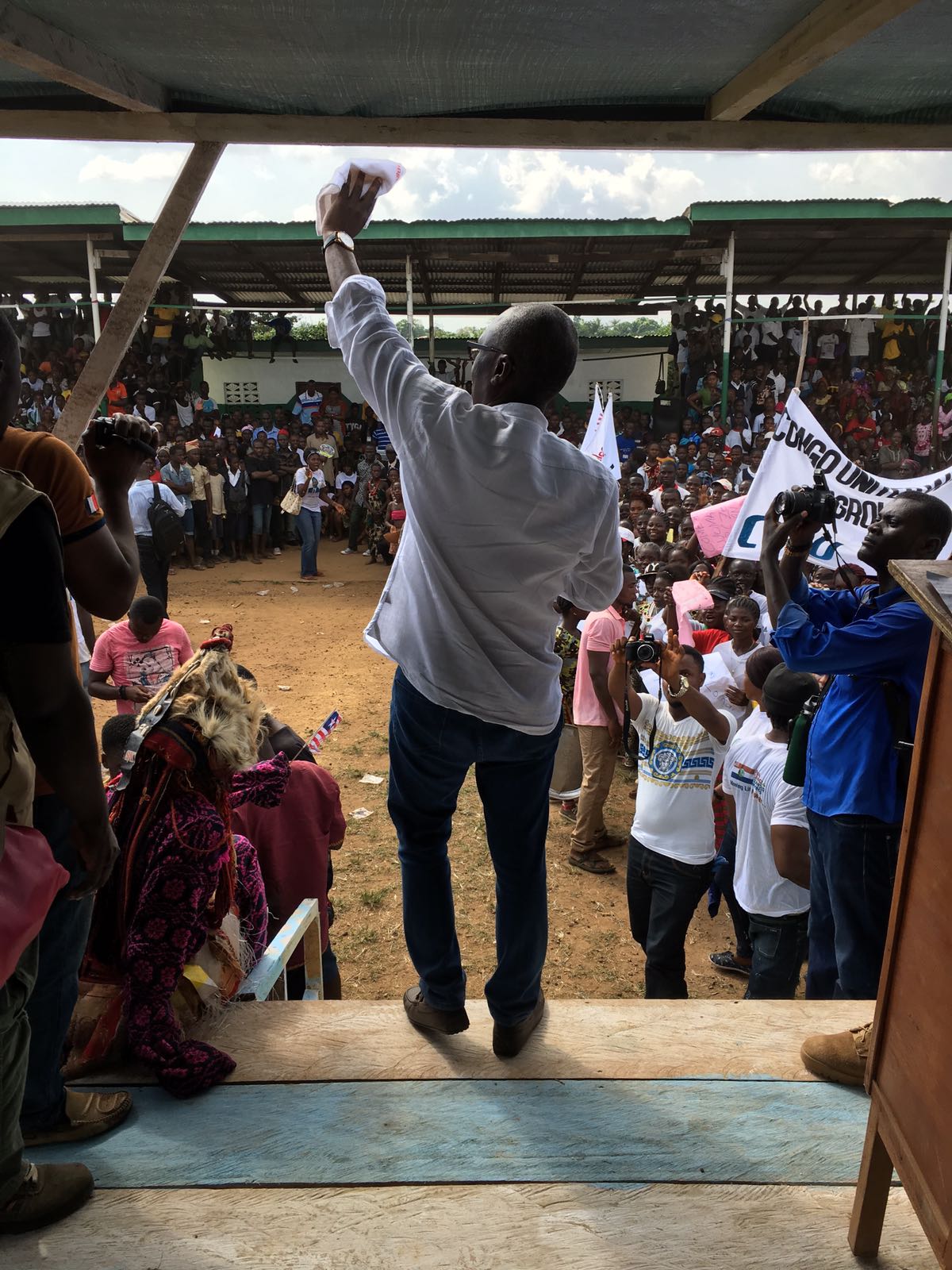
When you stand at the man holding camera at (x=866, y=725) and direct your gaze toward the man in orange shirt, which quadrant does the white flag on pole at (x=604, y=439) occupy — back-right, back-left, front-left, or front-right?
back-right

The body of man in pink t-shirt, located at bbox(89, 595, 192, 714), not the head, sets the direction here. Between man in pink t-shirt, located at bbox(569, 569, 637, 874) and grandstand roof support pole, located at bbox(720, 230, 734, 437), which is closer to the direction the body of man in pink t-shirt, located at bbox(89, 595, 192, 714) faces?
the man in pink t-shirt

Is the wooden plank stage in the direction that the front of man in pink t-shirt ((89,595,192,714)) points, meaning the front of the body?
yes

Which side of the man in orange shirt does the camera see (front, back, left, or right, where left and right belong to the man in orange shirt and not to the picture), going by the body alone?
right

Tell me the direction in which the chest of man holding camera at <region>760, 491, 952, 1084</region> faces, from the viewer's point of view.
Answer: to the viewer's left

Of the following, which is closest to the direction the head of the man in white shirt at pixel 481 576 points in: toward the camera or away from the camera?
away from the camera
